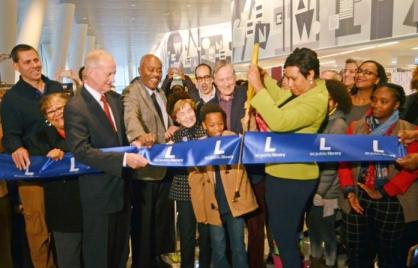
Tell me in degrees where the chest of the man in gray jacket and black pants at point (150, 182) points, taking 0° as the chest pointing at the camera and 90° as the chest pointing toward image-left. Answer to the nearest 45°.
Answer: approximately 315°

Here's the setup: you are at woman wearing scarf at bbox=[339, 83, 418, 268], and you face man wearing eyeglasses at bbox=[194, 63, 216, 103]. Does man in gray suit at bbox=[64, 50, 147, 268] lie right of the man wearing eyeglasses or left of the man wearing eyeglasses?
left

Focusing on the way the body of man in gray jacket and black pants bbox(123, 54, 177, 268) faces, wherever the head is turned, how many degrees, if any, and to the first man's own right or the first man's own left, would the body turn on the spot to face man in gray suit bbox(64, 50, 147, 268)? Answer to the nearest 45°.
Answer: approximately 90° to the first man's own right

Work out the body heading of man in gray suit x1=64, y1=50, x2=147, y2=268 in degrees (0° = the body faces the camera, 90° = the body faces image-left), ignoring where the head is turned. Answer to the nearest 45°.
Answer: approximately 315°

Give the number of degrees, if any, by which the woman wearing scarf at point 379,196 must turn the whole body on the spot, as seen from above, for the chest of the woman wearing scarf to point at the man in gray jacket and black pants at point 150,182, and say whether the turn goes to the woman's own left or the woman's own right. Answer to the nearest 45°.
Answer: approximately 45° to the woman's own right

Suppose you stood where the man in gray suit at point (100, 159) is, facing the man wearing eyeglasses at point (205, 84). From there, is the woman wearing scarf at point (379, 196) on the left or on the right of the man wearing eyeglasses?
right

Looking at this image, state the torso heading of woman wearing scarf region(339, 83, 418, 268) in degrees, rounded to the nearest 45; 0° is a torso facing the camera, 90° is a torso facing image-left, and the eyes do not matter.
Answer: approximately 45°

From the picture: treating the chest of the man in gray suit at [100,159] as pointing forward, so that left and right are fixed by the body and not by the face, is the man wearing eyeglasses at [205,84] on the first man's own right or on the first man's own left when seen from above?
on the first man's own left
